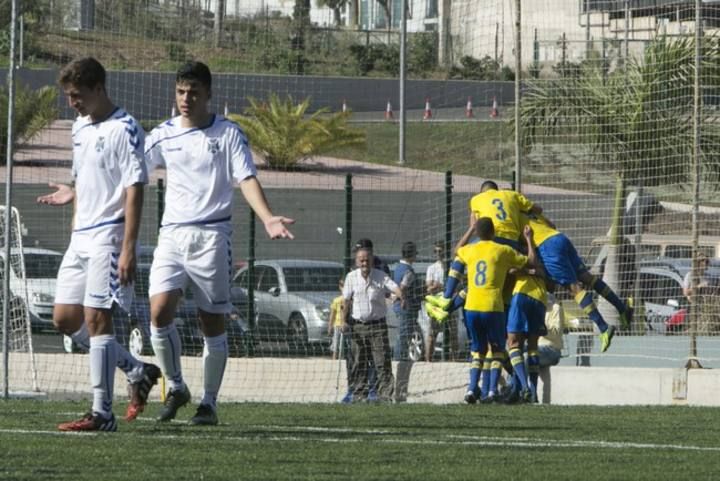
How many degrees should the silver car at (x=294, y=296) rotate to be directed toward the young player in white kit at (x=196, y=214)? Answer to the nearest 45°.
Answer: approximately 45° to its right

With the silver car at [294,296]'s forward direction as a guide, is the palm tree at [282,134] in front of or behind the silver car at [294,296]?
behind

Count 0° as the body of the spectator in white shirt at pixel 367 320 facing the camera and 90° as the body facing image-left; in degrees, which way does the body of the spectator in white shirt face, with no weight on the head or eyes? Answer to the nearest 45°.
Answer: approximately 0°

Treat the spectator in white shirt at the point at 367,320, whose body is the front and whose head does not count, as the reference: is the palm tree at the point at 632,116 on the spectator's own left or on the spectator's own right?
on the spectator's own left

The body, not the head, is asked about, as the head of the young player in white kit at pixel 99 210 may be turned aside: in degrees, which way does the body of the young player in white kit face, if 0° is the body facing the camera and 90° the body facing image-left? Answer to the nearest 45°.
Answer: approximately 45°
